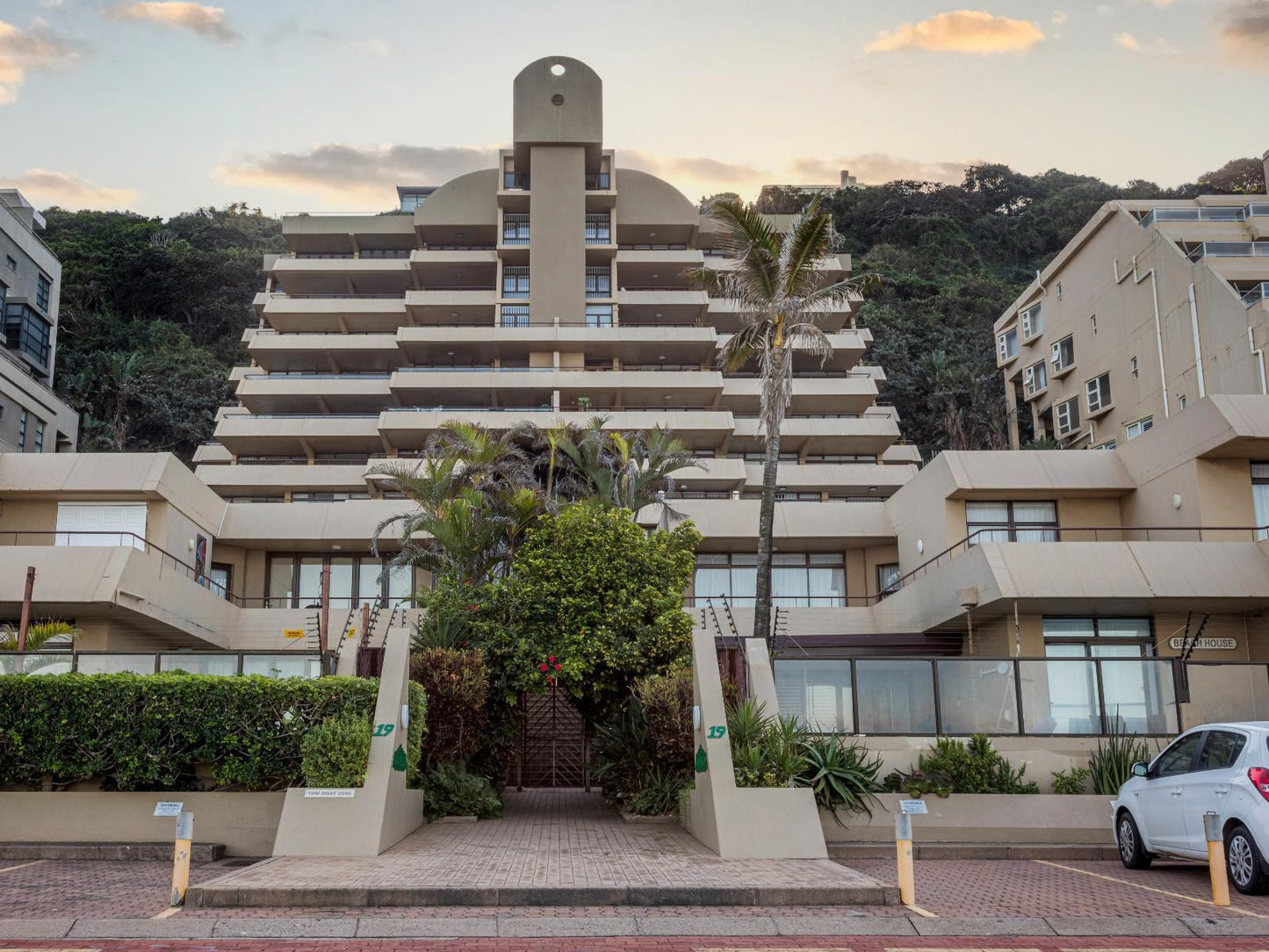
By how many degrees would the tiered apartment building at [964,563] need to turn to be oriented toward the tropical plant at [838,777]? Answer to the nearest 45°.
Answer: approximately 45° to its right

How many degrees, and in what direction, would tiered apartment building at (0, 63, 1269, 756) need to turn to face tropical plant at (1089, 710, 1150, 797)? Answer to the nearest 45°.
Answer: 0° — it already faces it

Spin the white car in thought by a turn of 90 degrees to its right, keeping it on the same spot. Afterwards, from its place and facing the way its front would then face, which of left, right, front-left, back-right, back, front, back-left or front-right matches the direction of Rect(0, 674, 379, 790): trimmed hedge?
back-left

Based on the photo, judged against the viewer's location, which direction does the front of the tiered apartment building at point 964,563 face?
facing the viewer

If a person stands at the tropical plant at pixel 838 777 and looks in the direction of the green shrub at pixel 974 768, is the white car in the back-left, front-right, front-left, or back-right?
front-right

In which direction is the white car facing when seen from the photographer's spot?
facing away from the viewer and to the left of the viewer

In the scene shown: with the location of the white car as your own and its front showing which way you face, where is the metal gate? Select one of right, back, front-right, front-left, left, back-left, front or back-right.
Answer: front

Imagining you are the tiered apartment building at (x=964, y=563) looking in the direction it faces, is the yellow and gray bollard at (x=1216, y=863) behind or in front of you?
in front

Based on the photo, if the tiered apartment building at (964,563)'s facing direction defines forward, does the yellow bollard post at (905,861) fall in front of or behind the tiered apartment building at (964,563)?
in front

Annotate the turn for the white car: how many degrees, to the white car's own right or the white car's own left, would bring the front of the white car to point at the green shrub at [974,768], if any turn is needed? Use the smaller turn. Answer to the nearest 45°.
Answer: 0° — it already faces it

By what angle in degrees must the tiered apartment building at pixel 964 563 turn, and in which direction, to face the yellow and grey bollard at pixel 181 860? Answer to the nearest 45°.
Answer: approximately 45° to its right

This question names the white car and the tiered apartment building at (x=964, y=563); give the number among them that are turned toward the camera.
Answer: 1

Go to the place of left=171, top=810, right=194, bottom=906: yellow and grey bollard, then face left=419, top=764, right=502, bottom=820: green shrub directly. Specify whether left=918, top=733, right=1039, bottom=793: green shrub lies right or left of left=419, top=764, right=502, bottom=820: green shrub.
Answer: right

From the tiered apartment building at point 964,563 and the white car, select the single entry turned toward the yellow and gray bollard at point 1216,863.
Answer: the tiered apartment building
